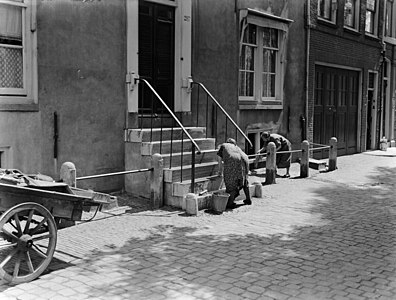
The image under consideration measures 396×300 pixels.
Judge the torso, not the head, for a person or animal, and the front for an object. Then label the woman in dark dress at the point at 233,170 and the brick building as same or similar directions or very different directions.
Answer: very different directions

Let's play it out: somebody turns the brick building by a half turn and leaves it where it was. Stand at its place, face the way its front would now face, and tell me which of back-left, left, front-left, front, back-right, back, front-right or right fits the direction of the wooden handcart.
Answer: back-left

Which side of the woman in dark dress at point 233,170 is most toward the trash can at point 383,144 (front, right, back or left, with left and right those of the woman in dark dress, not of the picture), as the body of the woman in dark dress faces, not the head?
right

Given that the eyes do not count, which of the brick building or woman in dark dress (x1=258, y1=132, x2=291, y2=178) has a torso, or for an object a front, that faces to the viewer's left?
the woman in dark dress

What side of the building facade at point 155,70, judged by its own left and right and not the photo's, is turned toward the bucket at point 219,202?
front

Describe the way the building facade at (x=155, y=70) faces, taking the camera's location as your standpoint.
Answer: facing the viewer and to the right of the viewer

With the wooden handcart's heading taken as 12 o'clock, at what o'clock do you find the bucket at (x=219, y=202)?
The bucket is roughly at 12 o'clock from the wooden handcart.

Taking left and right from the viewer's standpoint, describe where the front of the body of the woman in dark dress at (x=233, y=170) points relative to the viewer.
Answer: facing away from the viewer and to the left of the viewer

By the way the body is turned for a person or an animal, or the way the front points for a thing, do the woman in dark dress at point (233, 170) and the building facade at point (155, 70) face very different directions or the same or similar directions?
very different directions

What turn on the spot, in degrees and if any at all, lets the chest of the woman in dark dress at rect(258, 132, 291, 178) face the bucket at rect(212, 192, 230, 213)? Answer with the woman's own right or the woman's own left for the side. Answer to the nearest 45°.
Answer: approximately 90° to the woman's own left

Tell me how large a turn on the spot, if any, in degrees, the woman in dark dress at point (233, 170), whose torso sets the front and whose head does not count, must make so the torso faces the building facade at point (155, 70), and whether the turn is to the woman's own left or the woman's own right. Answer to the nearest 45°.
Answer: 0° — they already face it
